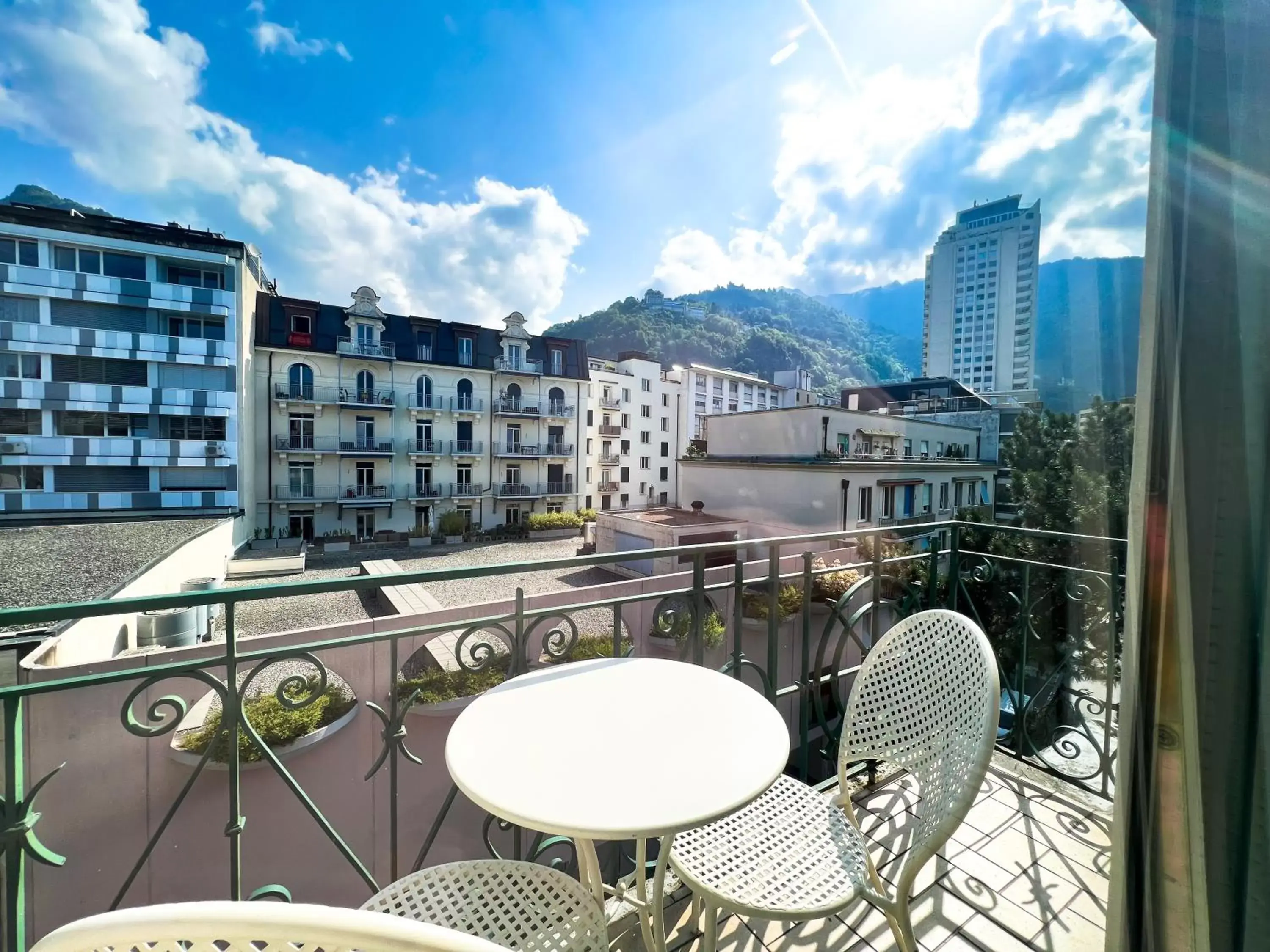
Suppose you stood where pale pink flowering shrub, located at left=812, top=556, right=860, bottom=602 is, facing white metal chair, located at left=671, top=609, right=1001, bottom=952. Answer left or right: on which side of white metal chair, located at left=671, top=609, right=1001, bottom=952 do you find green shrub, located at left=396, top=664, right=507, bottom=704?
right

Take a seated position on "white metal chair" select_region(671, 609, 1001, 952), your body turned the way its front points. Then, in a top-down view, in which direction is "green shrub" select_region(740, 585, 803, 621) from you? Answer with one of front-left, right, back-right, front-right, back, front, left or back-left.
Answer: right

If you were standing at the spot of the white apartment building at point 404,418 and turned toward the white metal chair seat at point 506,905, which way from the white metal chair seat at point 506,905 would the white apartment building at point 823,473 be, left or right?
left

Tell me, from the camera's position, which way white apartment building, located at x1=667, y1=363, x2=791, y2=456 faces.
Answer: facing the viewer and to the right of the viewer

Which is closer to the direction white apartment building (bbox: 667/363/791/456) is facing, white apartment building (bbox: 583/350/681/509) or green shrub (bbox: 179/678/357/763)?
the green shrub

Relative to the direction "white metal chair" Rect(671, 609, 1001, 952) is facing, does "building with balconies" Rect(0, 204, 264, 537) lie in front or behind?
in front

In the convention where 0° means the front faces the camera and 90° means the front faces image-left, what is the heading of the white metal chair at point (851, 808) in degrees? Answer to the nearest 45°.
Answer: approximately 90°

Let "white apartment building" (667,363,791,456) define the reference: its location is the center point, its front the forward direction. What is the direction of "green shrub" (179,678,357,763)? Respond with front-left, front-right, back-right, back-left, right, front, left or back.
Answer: front-right

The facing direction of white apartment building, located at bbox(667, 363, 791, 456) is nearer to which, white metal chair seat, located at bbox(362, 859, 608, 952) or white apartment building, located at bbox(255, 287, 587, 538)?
the white metal chair seat

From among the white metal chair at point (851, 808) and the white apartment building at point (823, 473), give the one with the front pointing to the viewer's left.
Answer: the white metal chair

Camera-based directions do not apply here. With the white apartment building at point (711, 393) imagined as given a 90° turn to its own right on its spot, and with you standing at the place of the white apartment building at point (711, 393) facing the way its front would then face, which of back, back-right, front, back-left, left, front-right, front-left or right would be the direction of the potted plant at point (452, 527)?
front

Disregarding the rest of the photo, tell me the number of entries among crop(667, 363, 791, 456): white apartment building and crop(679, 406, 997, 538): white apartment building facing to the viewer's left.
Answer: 0

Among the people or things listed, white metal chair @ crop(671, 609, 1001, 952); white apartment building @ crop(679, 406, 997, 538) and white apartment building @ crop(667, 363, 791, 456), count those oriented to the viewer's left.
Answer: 1

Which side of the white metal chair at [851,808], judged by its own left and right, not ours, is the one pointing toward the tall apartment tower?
right

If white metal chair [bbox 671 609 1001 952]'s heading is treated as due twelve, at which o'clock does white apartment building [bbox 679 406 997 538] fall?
The white apartment building is roughly at 3 o'clock from the white metal chair.
